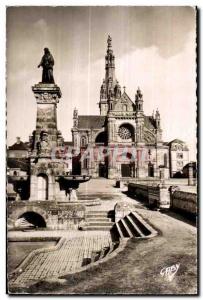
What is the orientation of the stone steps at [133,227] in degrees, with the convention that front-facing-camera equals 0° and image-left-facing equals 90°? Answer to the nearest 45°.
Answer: approximately 45°

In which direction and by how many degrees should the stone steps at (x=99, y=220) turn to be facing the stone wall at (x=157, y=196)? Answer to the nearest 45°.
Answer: approximately 135° to its left

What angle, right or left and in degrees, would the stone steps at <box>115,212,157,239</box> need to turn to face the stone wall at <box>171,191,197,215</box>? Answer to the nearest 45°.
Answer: approximately 180°

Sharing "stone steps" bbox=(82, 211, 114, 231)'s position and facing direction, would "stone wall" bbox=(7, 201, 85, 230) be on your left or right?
on your right

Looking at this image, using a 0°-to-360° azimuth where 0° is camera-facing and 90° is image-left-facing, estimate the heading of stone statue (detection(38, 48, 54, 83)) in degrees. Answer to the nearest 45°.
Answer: approximately 45°

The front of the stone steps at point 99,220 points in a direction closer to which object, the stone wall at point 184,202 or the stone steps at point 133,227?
the stone steps
